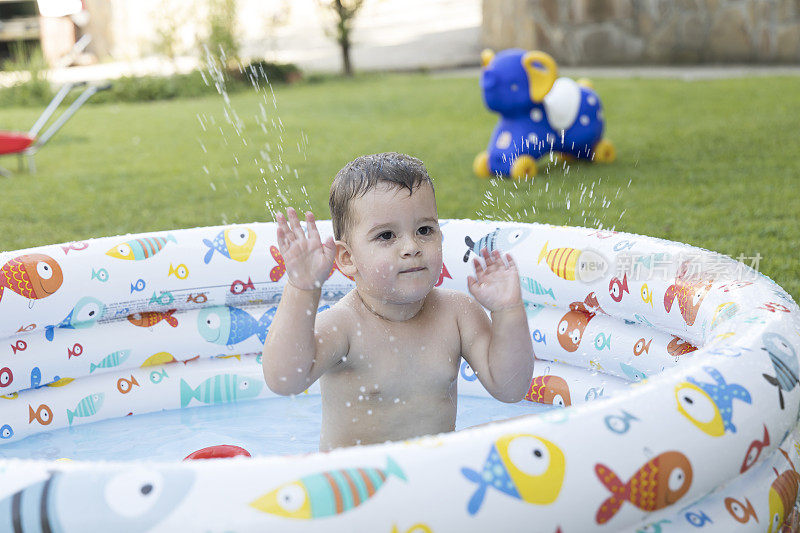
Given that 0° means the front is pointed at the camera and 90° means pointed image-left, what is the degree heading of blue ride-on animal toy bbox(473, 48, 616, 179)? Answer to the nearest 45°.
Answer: approximately 45°

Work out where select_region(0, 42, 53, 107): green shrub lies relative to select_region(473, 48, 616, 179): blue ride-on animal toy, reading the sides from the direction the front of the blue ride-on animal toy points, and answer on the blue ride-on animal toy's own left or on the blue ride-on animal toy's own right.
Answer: on the blue ride-on animal toy's own right

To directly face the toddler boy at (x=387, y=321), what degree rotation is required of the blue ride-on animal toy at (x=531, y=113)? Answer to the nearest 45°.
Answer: approximately 45° to its left

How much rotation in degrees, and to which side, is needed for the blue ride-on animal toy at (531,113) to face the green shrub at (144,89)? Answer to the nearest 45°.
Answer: approximately 90° to its right
